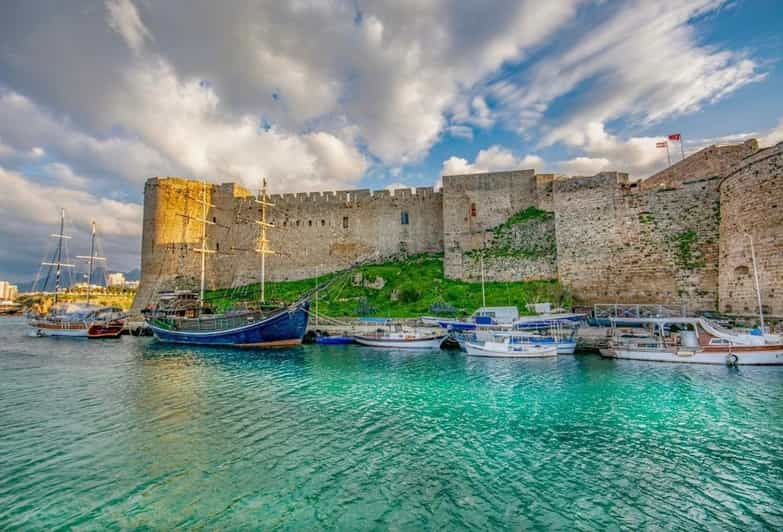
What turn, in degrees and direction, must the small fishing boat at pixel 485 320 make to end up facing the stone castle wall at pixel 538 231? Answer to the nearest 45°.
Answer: approximately 135° to its right

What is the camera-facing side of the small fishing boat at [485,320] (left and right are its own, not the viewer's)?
left

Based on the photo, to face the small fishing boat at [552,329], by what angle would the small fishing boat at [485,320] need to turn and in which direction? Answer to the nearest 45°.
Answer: approximately 180°

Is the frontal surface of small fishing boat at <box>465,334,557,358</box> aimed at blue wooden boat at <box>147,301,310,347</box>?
yes

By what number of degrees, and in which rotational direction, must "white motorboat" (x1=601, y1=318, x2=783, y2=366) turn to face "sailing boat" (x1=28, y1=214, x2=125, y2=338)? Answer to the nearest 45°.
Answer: approximately 180°

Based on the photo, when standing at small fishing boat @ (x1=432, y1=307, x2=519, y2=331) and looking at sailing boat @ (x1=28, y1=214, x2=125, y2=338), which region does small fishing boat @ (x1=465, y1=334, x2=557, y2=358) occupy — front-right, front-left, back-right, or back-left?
back-left

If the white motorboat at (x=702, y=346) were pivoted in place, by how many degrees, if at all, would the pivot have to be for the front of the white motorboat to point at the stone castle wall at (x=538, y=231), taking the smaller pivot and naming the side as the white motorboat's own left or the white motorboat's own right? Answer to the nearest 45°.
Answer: approximately 135° to the white motorboat's own left

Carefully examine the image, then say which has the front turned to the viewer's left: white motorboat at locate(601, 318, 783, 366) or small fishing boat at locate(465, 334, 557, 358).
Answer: the small fishing boat
